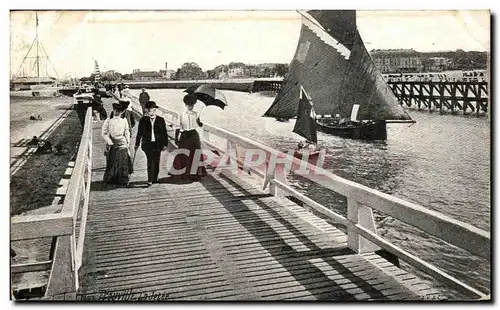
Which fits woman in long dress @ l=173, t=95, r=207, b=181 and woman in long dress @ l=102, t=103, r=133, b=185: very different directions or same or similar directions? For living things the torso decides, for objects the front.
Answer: same or similar directions

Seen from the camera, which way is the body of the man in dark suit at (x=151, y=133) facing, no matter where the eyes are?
toward the camera

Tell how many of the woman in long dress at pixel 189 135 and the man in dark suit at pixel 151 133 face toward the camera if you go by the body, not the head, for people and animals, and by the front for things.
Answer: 2

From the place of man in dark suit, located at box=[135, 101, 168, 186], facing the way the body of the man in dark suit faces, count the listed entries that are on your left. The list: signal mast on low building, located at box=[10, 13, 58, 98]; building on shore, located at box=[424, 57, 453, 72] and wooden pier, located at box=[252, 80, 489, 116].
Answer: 2

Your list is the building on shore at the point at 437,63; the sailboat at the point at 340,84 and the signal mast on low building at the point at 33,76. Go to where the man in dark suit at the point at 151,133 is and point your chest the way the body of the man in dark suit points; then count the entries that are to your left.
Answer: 2

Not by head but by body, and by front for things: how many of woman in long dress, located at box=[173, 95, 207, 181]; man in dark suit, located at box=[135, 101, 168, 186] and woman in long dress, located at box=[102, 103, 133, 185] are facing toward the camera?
3

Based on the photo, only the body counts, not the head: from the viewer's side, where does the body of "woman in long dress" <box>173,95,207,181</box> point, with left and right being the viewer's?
facing the viewer

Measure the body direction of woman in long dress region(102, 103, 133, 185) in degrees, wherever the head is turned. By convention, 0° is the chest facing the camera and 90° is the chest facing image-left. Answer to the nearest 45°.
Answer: approximately 0°
